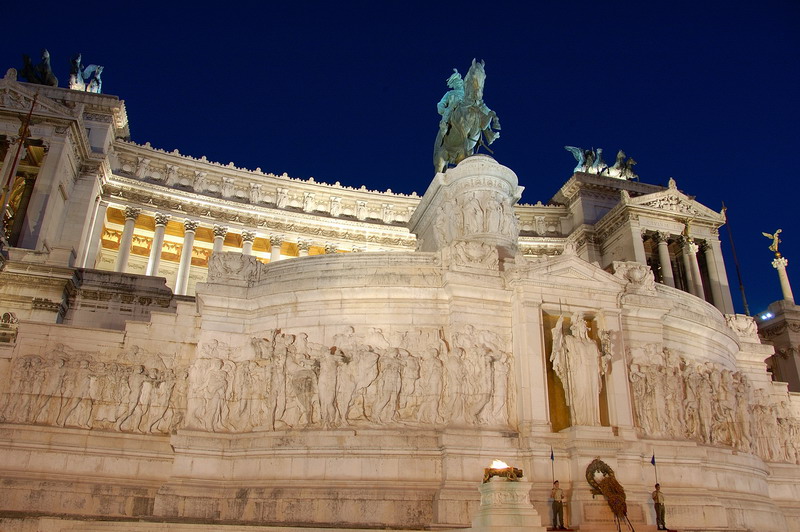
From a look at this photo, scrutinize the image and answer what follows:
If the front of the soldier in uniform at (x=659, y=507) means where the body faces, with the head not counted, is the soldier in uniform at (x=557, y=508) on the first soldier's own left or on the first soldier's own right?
on the first soldier's own right

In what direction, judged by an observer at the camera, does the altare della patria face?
facing the viewer and to the right of the viewer

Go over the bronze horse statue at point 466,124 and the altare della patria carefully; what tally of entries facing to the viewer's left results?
0

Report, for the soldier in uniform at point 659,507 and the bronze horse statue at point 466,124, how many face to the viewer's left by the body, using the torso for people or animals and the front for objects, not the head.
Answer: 0
